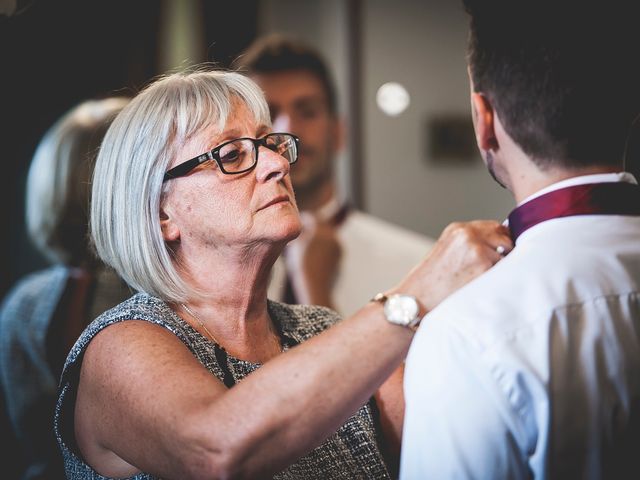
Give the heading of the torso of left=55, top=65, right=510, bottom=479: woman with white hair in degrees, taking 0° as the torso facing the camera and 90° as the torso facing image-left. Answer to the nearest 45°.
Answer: approximately 315°
